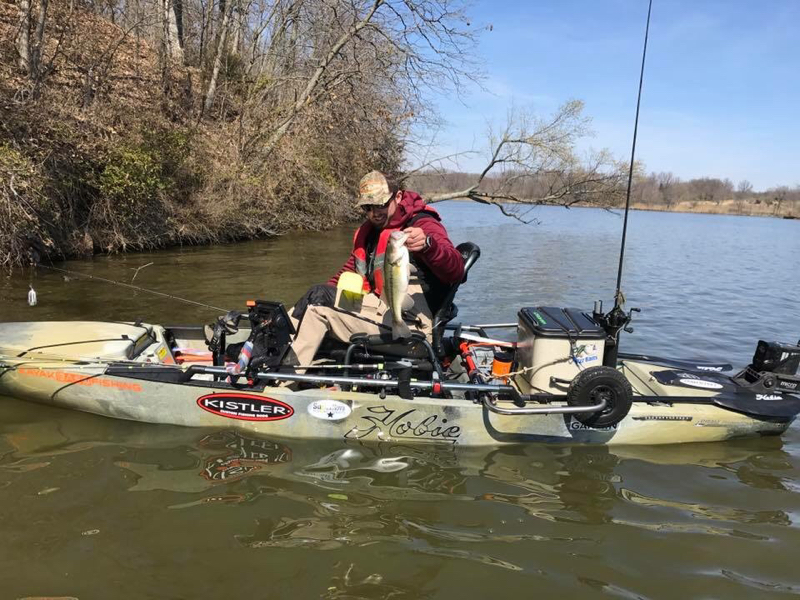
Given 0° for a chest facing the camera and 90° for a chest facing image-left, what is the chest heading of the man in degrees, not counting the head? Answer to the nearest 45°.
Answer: approximately 45°

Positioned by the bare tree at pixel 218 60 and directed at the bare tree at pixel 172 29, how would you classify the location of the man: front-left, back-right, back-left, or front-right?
back-left

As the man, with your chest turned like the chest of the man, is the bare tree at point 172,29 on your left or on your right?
on your right

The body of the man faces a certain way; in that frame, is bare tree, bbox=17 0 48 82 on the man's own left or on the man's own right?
on the man's own right

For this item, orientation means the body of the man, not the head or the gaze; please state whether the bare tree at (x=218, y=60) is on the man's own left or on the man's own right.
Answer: on the man's own right

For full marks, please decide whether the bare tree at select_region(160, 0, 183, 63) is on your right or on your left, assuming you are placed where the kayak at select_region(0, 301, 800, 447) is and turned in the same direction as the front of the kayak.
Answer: on your right

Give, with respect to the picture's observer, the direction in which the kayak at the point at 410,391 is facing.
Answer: facing to the left of the viewer

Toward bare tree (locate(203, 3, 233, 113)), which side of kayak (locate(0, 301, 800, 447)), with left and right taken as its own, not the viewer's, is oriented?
right
